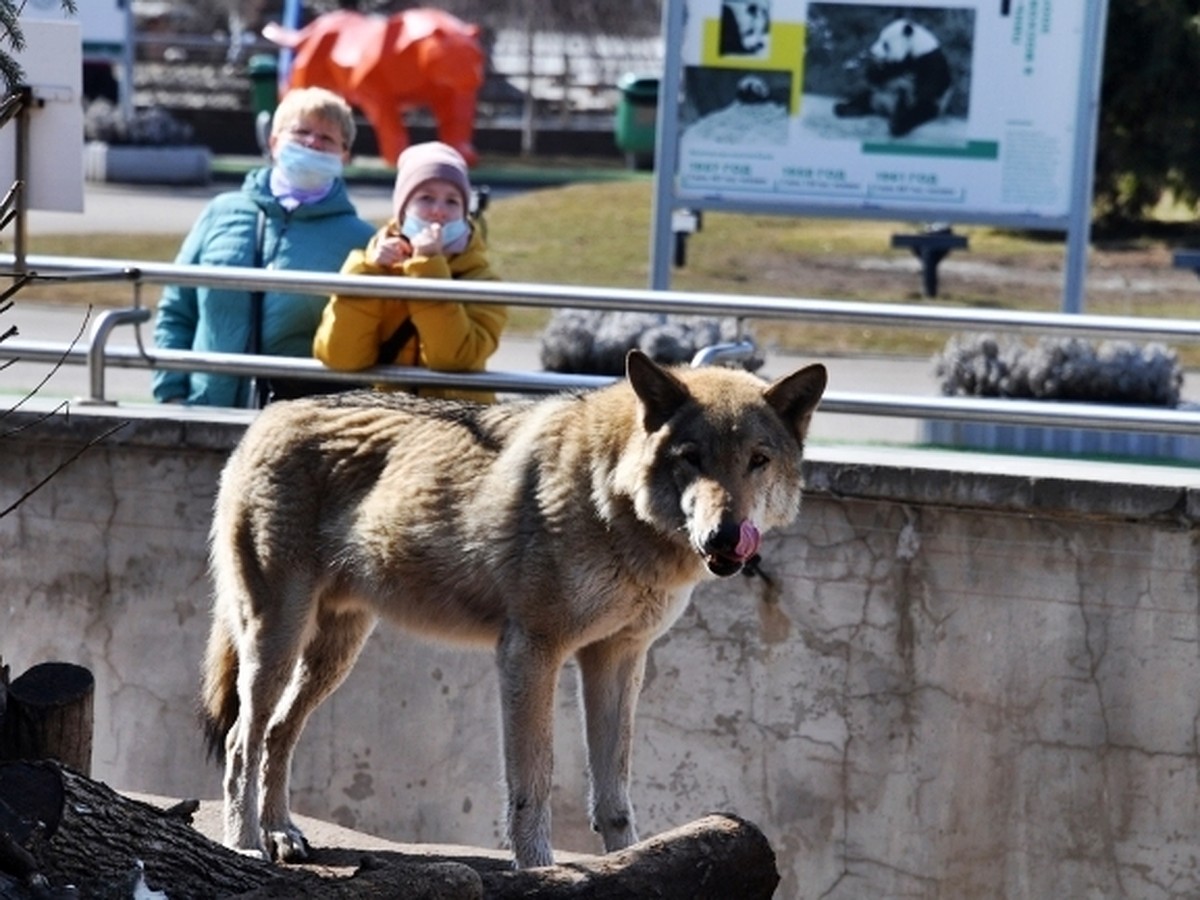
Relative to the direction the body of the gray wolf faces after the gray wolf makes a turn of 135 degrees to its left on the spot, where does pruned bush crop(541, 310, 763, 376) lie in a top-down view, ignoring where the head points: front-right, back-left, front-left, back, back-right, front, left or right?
front

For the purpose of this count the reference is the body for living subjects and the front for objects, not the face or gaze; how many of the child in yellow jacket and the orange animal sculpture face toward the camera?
1

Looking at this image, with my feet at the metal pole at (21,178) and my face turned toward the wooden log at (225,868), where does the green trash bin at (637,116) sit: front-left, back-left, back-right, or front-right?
back-left

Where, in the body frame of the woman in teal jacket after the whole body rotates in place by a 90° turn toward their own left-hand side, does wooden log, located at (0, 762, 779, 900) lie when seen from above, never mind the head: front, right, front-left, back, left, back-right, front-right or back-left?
right

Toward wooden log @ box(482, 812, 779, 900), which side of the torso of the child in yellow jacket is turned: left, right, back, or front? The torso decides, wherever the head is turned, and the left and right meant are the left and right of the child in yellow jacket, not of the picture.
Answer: front

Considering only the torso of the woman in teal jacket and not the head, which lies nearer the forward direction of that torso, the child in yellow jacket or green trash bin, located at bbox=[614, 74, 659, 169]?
the child in yellow jacket

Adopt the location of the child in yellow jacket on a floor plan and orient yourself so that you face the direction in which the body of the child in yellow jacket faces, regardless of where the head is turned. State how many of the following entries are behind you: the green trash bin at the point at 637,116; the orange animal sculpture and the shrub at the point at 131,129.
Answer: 3

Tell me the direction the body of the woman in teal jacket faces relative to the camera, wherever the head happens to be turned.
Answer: toward the camera

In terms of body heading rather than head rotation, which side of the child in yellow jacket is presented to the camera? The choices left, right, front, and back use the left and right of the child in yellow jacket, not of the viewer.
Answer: front

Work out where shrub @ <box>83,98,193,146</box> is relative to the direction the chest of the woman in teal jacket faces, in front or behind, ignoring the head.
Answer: behind

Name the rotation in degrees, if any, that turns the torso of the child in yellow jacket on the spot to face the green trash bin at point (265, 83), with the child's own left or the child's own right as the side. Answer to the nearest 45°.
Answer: approximately 180°

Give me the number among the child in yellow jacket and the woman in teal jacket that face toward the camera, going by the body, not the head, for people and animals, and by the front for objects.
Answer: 2

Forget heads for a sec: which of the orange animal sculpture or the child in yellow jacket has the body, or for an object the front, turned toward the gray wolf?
the child in yellow jacket
